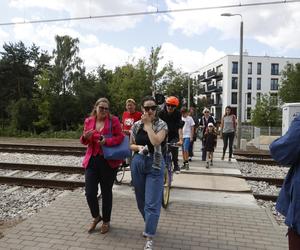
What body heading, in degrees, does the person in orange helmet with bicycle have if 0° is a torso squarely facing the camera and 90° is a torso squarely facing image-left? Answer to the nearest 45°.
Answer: approximately 0°

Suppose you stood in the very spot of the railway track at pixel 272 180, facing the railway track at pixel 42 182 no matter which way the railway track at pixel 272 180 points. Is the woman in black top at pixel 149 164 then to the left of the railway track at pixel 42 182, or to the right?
left

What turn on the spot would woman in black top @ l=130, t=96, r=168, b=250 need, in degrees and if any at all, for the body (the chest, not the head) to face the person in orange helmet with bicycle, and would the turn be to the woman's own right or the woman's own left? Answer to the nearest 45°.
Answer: approximately 180°

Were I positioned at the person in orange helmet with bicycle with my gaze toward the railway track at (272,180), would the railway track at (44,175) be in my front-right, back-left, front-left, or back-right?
back-left

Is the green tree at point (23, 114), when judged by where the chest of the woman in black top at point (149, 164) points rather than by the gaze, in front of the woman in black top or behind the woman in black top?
behind
